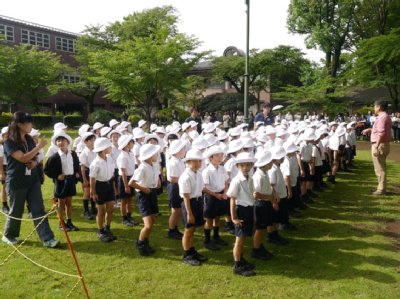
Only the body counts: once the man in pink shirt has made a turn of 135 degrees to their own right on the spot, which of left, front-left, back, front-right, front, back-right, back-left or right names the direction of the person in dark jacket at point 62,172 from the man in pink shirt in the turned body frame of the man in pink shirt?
back

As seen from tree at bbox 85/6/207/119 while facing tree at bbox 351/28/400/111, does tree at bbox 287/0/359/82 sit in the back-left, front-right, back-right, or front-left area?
front-left

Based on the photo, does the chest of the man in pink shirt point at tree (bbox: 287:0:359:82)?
no

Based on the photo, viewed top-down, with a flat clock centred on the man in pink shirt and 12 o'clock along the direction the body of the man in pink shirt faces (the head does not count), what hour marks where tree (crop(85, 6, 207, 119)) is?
The tree is roughly at 1 o'clock from the man in pink shirt.

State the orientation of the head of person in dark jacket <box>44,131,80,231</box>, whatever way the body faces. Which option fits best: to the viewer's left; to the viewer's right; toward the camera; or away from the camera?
toward the camera

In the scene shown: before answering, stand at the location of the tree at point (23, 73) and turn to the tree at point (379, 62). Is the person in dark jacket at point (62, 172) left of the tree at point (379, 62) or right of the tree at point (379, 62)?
right

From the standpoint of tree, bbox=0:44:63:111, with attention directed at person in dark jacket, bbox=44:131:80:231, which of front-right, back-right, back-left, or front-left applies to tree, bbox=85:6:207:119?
front-left

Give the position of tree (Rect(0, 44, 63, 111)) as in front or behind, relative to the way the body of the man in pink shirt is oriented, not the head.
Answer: in front

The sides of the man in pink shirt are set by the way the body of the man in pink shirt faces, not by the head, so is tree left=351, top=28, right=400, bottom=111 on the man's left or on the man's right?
on the man's right

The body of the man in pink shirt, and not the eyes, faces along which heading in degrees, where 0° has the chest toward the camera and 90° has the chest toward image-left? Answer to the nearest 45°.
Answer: approximately 90°

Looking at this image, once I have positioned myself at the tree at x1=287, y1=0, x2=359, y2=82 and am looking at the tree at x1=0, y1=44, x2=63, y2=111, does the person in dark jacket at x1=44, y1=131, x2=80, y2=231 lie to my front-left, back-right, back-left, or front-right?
front-left
